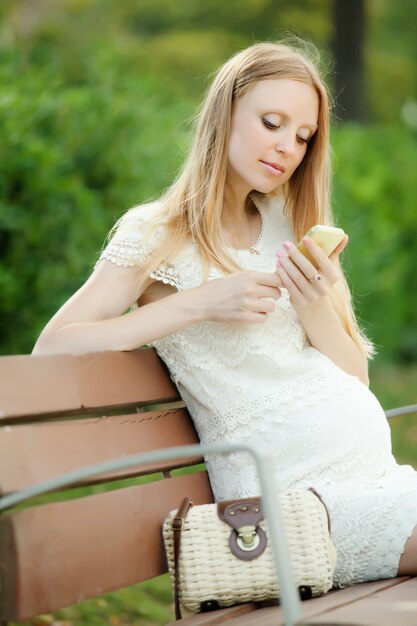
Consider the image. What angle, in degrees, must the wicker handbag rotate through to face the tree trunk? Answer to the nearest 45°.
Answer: approximately 180°

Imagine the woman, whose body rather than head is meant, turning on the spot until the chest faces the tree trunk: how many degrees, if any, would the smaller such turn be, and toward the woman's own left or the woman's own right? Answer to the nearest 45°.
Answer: approximately 135° to the woman's own left

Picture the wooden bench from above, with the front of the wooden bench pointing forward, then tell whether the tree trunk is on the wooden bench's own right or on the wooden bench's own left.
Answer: on the wooden bench's own left

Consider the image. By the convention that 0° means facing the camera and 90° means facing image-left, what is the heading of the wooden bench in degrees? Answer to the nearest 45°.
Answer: approximately 315°
